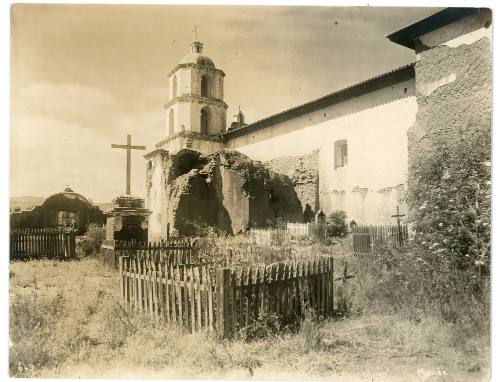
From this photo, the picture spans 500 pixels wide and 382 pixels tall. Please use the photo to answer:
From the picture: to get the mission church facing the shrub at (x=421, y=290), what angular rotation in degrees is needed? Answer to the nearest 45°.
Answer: approximately 135° to its left

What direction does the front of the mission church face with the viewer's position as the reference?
facing away from the viewer and to the left of the viewer

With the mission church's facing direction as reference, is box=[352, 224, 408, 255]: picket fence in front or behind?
behind

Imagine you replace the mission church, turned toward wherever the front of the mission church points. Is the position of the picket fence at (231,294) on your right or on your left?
on your left

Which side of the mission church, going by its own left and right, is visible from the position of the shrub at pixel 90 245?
left

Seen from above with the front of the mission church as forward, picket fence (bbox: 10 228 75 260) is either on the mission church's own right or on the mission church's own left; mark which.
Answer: on the mission church's own left
